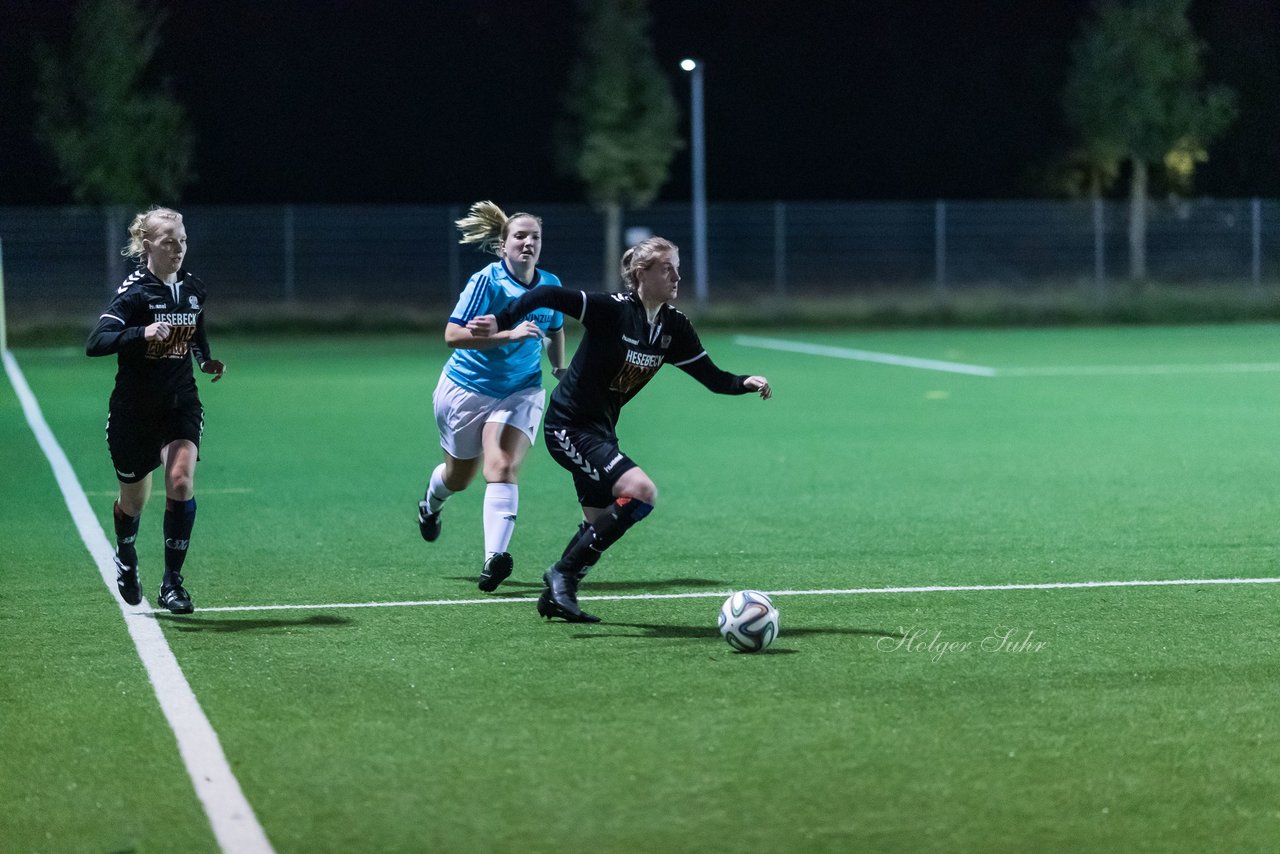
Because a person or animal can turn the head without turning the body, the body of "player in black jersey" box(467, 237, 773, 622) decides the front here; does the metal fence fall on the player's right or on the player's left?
on the player's left

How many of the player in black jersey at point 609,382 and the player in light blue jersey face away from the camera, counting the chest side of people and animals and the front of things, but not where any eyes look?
0

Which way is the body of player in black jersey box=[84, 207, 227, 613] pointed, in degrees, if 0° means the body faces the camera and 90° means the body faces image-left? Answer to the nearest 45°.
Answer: approximately 315°

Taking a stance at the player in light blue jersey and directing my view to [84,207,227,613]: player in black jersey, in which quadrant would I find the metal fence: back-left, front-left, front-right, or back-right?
back-right

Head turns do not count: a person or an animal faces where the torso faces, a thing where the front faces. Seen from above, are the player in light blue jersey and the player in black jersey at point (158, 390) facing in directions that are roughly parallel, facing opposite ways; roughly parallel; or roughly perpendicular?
roughly parallel

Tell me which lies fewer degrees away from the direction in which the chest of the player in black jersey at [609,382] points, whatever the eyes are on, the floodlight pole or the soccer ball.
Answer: the soccer ball

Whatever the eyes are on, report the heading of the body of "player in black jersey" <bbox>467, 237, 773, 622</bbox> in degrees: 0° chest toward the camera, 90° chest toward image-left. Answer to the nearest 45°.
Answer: approximately 315°

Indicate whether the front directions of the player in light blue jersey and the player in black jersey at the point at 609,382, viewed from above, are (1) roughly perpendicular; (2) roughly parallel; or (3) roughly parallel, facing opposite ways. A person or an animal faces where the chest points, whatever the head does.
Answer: roughly parallel

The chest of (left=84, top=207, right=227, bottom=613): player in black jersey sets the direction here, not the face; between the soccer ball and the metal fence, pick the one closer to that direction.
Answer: the soccer ball

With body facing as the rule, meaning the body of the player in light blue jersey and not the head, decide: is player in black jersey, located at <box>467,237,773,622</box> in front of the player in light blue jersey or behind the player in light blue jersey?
in front

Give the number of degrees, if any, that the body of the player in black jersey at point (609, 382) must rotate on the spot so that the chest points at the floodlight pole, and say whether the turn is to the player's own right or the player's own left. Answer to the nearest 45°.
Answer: approximately 135° to the player's own left

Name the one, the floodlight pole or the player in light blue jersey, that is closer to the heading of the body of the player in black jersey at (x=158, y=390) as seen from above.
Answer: the player in light blue jersey

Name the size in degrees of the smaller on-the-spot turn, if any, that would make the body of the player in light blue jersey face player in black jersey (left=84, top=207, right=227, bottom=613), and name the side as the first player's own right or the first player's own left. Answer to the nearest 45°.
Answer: approximately 90° to the first player's own right

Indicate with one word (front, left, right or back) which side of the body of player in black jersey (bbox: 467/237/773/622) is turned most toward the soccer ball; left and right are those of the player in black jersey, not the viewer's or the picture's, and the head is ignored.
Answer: front

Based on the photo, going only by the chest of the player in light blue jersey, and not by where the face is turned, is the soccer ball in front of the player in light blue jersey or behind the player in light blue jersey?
in front

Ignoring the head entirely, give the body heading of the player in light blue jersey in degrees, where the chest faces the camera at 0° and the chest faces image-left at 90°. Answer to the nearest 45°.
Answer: approximately 315°

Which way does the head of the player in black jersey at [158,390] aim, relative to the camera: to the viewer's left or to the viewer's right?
to the viewer's right

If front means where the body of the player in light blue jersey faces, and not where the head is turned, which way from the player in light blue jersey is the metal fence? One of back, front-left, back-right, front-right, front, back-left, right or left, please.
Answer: back-left

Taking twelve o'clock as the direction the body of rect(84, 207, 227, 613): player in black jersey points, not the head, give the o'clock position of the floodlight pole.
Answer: The floodlight pole is roughly at 8 o'clock from the player in black jersey.
